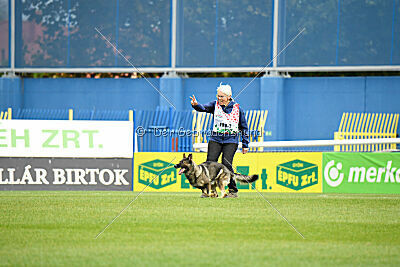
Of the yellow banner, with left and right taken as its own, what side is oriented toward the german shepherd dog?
front

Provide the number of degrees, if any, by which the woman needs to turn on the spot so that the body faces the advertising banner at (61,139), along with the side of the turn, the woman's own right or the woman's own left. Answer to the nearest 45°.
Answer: approximately 90° to the woman's own right

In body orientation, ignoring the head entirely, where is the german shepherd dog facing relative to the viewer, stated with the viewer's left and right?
facing to the left of the viewer

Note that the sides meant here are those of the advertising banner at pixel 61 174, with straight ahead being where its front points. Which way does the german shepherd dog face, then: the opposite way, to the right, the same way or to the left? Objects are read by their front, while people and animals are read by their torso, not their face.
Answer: to the right

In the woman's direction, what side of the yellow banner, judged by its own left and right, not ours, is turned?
front

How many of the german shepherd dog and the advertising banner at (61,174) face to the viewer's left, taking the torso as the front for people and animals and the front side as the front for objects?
1

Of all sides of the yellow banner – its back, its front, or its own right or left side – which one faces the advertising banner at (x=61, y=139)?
right

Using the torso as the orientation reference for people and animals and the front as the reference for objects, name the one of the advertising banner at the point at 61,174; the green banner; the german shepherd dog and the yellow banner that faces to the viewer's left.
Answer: the german shepherd dog

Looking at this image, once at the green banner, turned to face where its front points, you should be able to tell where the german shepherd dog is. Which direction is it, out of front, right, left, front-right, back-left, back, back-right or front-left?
front-right

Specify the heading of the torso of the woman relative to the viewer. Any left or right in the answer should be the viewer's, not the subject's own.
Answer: facing the viewer and to the left of the viewer

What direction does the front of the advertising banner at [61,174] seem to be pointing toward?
toward the camera

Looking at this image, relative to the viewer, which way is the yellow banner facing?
toward the camera

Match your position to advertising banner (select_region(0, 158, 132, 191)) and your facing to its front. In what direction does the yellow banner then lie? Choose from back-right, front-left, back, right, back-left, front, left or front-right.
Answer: left

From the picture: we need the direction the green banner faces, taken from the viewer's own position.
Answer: facing the viewer
